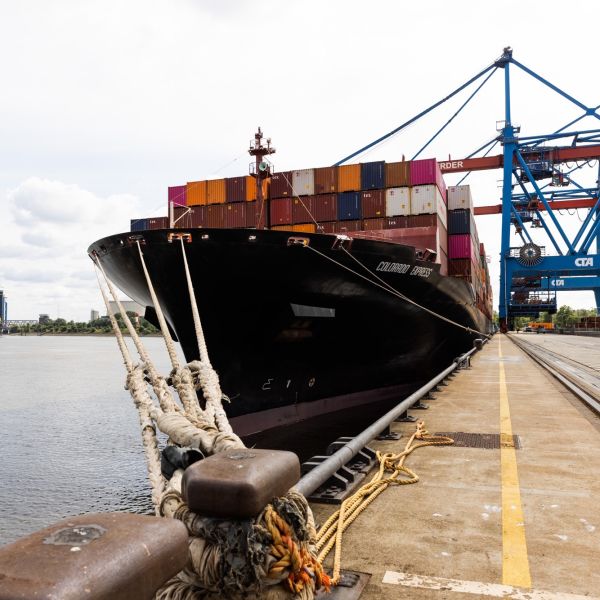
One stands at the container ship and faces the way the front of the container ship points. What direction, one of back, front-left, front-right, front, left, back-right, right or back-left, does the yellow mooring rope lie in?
front-left

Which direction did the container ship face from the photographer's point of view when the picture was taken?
facing the viewer and to the left of the viewer

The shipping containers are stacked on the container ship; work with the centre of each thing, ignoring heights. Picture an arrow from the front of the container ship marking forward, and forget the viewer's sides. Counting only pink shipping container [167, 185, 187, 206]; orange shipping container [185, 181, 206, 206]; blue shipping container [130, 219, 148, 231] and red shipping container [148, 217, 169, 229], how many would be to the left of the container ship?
0
